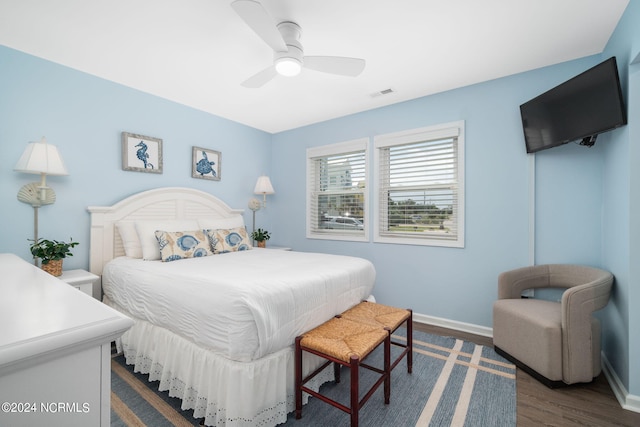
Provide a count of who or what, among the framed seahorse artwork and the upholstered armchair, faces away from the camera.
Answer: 0

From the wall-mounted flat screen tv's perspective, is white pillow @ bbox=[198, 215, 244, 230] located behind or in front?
in front

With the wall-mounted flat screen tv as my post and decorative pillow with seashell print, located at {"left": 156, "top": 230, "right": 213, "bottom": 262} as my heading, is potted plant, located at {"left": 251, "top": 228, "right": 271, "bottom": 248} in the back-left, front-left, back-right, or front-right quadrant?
front-right

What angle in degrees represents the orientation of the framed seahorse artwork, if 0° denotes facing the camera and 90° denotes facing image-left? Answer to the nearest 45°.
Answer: approximately 315°

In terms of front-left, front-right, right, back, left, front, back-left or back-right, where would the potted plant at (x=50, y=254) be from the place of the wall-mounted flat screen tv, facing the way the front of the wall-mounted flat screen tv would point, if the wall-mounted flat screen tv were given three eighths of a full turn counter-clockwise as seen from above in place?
back-right

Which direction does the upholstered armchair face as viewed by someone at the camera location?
facing the viewer and to the left of the viewer

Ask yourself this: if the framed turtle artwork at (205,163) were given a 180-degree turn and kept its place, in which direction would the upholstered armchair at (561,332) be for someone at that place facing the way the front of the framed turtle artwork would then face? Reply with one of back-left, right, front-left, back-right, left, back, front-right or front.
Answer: back

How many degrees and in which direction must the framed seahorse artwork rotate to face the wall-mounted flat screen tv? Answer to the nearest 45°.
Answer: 0° — it already faces it

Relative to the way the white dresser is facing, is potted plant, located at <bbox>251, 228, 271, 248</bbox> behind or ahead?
ahead

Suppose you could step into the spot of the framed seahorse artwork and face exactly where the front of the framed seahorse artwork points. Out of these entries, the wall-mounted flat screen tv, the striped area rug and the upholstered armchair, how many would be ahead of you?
3

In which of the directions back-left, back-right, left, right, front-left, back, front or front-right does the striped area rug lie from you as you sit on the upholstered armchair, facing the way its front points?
front

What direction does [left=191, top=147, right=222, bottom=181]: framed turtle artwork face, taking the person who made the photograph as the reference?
facing the viewer and to the right of the viewer

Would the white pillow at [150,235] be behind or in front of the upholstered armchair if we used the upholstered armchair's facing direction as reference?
in front

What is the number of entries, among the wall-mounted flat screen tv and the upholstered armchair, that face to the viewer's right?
0

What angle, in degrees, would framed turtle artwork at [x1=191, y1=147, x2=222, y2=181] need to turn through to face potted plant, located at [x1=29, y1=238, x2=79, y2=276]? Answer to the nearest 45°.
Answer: approximately 90° to its right
